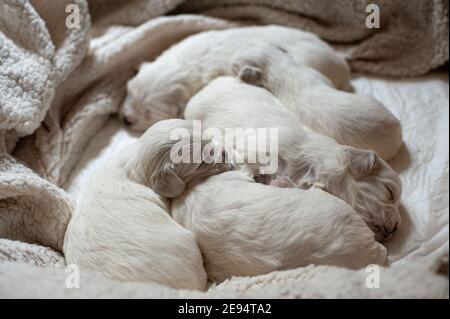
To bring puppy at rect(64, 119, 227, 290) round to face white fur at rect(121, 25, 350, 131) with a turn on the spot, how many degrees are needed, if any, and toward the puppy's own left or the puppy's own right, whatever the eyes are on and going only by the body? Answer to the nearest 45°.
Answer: approximately 45° to the puppy's own left

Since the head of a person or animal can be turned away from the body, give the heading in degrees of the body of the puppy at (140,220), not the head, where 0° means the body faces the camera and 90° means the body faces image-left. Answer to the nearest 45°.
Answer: approximately 225°
